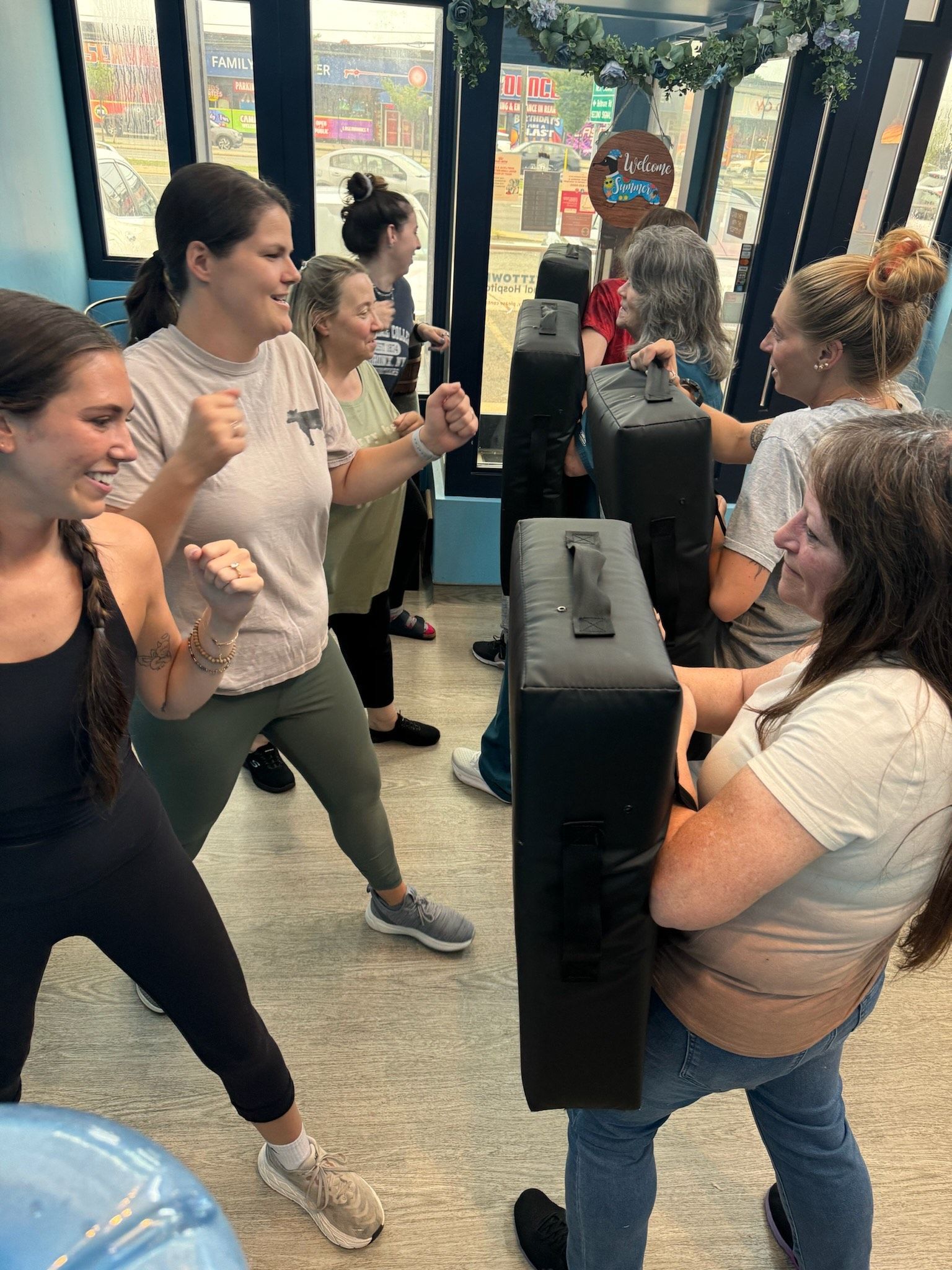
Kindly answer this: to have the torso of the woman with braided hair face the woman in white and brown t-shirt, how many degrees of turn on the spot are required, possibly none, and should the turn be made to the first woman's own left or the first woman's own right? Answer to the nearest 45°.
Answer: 0° — they already face them

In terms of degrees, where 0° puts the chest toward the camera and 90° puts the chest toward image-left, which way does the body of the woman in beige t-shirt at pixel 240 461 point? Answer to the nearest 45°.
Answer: approximately 315°

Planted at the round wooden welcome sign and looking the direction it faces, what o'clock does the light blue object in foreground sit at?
The light blue object in foreground is roughly at 12 o'clock from the round wooden welcome sign.

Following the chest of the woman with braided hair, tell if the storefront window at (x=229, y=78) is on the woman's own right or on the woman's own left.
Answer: on the woman's own left

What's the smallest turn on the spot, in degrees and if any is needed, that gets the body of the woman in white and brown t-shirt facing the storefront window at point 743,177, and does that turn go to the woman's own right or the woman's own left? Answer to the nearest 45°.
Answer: approximately 90° to the woman's own right

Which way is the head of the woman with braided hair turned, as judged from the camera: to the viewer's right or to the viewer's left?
to the viewer's right

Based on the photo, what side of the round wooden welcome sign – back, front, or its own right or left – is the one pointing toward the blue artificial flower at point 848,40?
left

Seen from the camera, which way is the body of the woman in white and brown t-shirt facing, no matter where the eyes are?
to the viewer's left

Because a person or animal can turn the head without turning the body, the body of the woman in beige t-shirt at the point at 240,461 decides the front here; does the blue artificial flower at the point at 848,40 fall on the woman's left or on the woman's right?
on the woman's left
